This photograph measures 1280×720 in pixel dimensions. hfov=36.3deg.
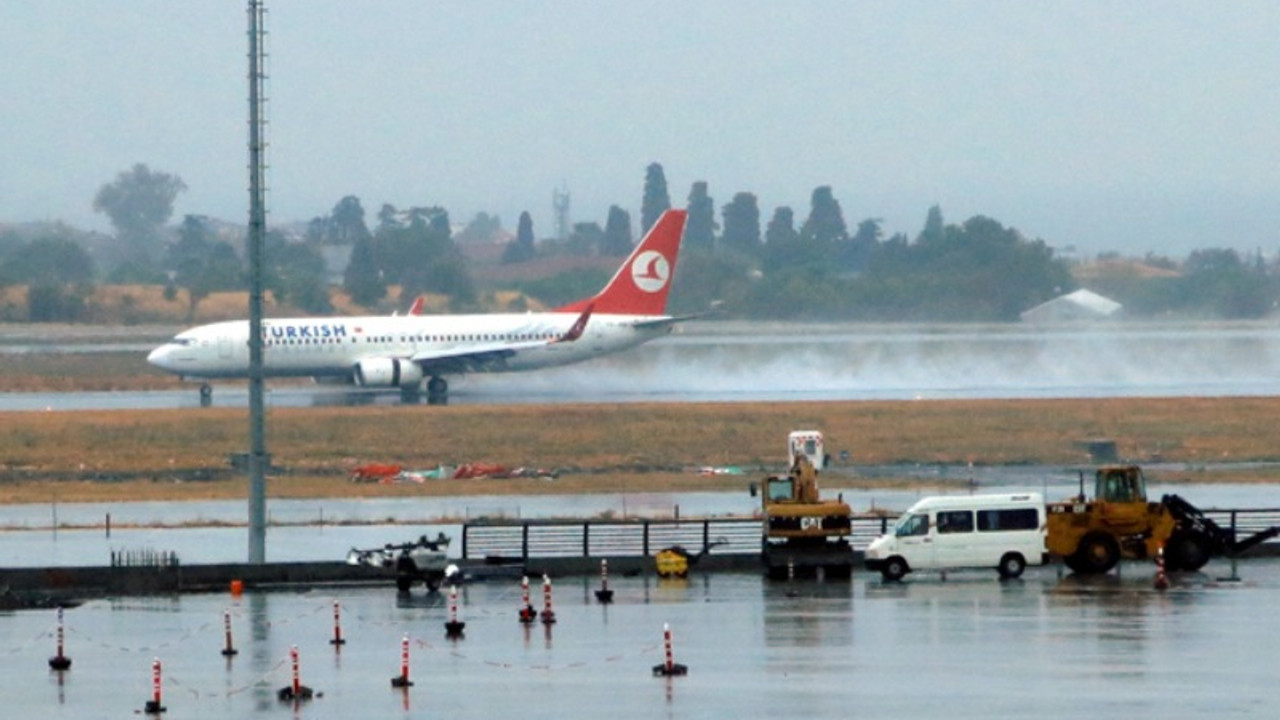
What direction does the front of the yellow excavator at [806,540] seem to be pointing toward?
away from the camera

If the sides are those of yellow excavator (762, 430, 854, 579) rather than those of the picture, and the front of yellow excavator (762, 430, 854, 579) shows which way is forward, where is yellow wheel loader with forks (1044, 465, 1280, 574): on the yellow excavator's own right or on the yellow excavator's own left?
on the yellow excavator's own right

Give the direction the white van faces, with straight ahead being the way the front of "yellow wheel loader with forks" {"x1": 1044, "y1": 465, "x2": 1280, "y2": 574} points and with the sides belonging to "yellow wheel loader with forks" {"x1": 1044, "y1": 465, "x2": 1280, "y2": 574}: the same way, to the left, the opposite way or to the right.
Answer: the opposite way

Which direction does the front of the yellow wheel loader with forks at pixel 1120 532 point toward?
to the viewer's right

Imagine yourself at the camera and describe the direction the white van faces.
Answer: facing to the left of the viewer

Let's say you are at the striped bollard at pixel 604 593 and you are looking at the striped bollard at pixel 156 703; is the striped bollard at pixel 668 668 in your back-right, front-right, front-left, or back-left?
front-left

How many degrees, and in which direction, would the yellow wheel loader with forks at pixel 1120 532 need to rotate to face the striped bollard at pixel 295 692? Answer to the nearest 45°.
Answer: approximately 135° to its right

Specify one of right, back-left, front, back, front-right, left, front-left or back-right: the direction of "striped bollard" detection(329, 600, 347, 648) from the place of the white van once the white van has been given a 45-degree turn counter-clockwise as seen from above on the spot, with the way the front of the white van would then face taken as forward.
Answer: front

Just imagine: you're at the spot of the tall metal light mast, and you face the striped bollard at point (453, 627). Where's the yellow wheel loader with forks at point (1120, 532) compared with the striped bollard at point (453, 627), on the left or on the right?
left

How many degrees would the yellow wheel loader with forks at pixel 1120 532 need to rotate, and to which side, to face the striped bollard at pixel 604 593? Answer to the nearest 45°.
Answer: approximately 135° to its right

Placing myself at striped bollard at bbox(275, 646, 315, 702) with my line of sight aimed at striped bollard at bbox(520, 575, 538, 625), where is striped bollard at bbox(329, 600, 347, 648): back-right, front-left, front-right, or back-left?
front-left

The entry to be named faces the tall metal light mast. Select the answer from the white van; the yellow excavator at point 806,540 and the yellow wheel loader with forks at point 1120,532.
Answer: the white van

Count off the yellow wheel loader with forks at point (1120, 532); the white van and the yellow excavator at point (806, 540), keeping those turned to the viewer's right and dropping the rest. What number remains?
1

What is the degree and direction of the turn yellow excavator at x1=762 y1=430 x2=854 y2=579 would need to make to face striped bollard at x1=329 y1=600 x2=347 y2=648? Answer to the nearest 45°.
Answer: approximately 135° to its left

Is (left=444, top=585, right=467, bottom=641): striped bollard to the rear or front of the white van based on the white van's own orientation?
to the front

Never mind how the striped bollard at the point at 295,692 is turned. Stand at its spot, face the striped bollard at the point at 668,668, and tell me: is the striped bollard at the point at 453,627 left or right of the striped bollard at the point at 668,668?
left
